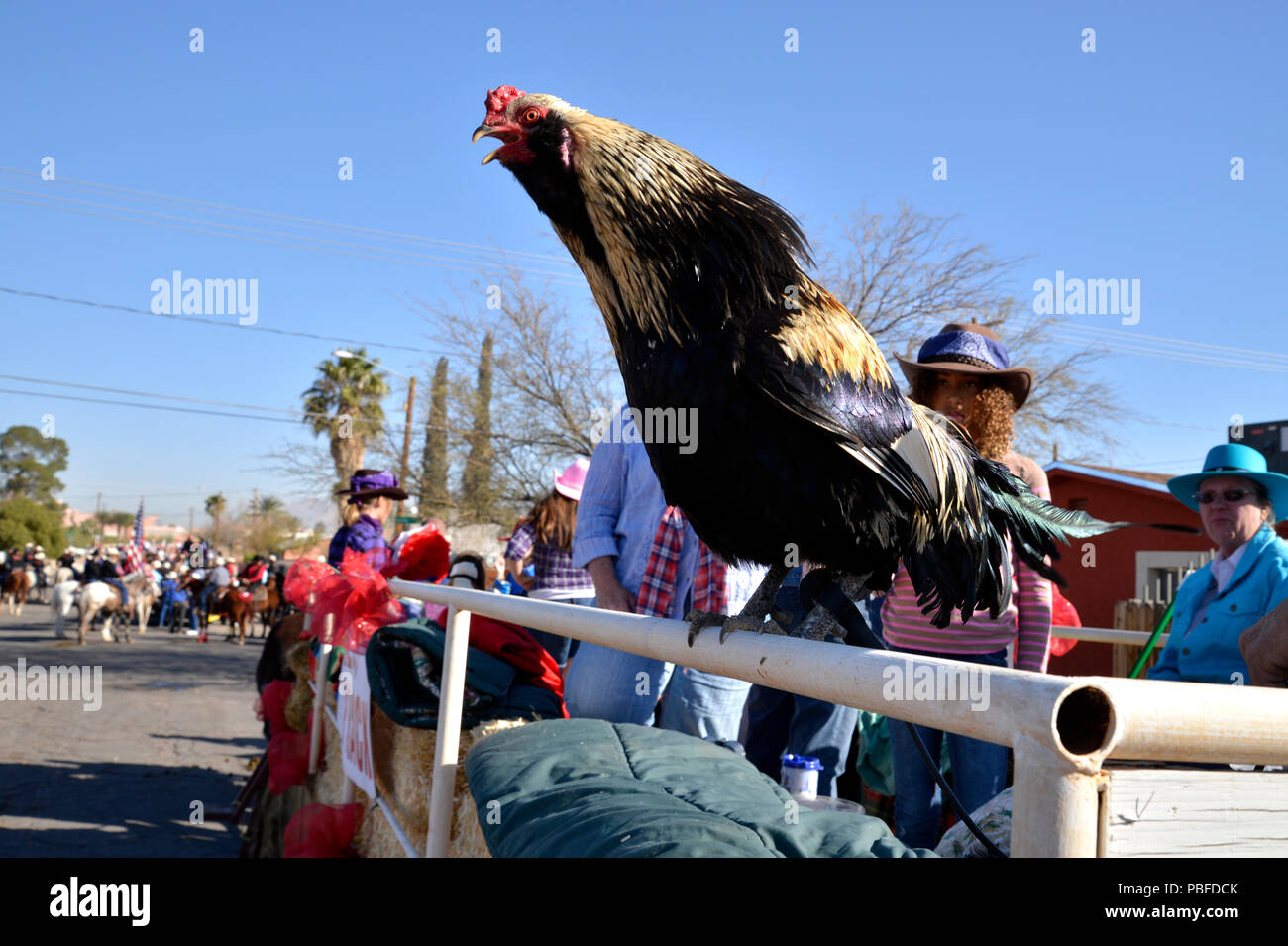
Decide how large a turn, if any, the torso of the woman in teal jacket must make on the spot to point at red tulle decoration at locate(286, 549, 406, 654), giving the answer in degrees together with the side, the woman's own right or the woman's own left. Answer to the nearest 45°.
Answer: approximately 45° to the woman's own right

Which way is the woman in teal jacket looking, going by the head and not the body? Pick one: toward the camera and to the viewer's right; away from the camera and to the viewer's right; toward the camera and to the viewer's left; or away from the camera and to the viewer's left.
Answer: toward the camera and to the viewer's left

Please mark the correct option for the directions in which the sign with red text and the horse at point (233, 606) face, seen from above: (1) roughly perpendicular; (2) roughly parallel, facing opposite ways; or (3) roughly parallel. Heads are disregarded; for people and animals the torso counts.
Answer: roughly perpendicular

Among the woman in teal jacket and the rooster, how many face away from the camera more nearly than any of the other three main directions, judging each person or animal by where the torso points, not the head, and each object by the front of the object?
0

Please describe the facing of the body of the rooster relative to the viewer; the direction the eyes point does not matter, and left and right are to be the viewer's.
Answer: facing to the left of the viewer

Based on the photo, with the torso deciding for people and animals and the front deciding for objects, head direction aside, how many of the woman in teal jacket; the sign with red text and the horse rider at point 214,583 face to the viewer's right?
0
